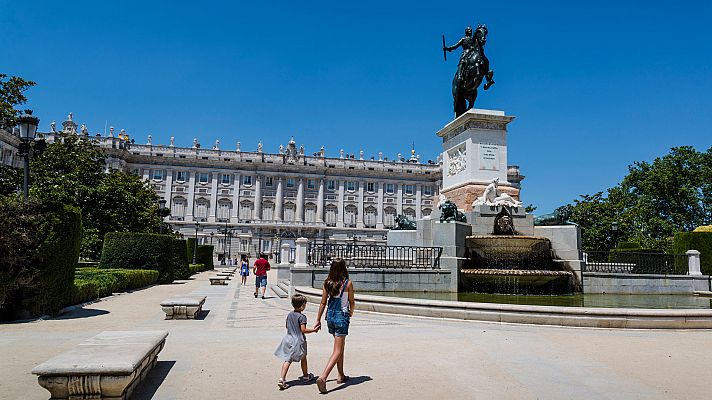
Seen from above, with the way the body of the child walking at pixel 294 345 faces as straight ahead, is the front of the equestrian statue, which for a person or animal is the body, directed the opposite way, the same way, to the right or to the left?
to the right

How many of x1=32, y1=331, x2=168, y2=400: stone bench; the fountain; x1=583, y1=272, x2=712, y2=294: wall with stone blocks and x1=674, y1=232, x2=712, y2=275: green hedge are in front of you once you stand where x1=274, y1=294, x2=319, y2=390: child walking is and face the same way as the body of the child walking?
3

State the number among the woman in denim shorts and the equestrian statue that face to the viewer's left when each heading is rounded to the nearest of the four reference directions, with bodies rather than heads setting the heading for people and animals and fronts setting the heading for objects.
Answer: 0

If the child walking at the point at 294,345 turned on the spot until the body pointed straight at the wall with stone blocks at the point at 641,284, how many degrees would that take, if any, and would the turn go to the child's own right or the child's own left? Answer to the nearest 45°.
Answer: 0° — they already face it

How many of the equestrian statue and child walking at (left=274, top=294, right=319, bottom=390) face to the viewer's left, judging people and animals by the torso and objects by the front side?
0

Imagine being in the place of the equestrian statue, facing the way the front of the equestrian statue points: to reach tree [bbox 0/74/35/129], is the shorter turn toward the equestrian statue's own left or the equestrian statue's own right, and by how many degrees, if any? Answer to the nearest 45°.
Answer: approximately 135° to the equestrian statue's own right

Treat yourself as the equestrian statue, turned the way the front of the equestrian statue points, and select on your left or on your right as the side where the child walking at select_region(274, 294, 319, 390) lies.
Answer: on your right

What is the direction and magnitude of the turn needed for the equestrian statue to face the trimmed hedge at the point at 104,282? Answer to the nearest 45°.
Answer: approximately 135° to its right

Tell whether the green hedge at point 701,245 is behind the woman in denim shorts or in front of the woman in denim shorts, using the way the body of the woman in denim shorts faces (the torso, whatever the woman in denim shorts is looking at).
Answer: in front

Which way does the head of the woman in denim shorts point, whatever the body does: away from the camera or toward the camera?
away from the camera

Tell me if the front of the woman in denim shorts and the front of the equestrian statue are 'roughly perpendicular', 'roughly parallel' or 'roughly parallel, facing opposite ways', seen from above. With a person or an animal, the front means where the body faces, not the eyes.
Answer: roughly perpendicular

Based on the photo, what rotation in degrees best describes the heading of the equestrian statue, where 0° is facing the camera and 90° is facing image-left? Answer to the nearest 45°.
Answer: approximately 315°

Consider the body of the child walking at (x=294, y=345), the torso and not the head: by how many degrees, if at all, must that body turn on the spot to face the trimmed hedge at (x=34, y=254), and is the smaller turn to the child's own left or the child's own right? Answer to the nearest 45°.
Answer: approximately 90° to the child's own left

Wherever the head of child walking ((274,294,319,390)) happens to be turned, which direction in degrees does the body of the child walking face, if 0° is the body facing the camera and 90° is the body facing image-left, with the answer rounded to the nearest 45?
approximately 225°

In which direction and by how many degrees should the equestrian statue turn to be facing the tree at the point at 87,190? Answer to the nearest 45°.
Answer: approximately 135° to its right

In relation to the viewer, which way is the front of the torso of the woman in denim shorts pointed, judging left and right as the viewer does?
facing away from the viewer and to the right of the viewer
